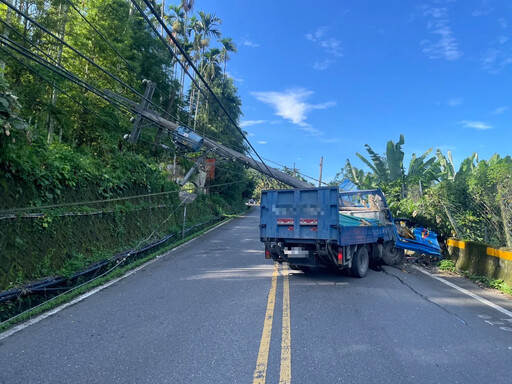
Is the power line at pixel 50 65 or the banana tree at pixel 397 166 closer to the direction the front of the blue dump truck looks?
the banana tree

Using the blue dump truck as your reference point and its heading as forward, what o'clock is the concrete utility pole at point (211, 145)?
The concrete utility pole is roughly at 9 o'clock from the blue dump truck.

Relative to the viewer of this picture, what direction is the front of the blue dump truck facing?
facing away from the viewer and to the right of the viewer

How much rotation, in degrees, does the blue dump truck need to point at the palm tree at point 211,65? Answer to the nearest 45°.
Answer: approximately 90° to its left

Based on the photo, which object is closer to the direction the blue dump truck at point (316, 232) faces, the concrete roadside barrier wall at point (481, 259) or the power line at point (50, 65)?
the concrete roadside barrier wall

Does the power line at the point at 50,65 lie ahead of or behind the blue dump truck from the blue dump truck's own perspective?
behind

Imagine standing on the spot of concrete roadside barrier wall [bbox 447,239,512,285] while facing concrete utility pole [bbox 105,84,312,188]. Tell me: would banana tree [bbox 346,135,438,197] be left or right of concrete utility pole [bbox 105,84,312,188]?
right

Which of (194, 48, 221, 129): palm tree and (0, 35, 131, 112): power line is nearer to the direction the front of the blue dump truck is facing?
the palm tree

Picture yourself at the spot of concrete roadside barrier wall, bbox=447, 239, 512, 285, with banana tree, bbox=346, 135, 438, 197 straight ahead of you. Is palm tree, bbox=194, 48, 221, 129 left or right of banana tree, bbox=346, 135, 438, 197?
left

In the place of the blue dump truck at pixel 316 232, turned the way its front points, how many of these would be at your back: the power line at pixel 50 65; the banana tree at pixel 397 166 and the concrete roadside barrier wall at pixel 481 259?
1

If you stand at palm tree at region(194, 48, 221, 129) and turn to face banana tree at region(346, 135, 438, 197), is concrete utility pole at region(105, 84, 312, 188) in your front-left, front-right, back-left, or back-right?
front-right
